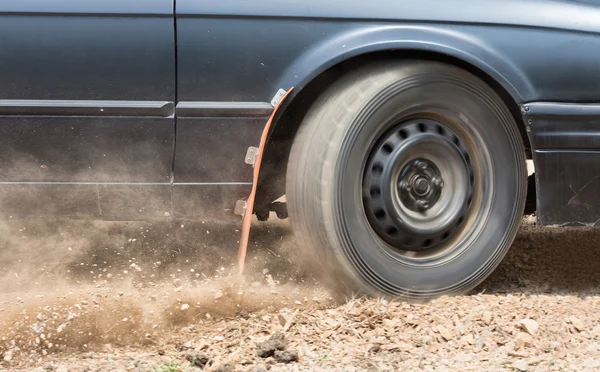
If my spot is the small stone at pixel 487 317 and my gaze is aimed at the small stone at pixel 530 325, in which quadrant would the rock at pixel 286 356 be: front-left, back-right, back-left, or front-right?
back-right

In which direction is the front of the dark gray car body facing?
to the viewer's right

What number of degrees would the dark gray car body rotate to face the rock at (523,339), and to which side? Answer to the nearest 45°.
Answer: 0° — it already faces it

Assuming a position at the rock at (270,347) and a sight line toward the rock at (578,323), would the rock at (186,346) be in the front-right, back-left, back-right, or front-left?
back-left
